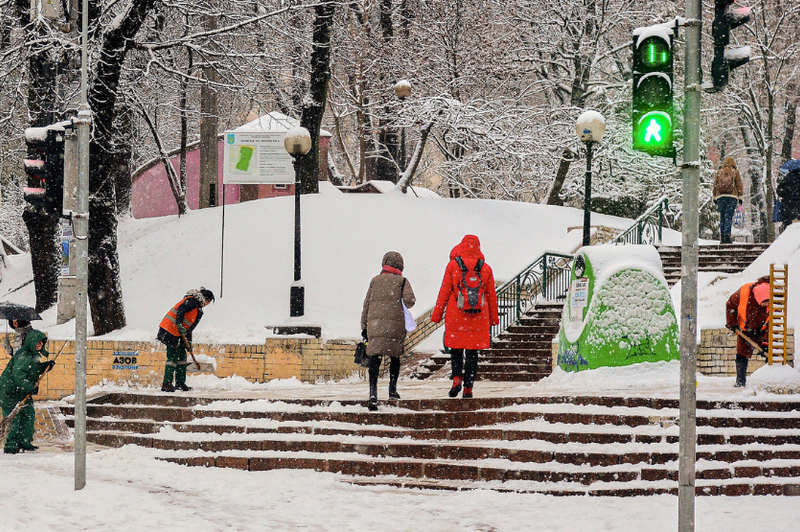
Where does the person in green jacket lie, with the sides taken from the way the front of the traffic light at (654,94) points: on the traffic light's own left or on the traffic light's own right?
on the traffic light's own right

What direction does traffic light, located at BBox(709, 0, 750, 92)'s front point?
to the viewer's right

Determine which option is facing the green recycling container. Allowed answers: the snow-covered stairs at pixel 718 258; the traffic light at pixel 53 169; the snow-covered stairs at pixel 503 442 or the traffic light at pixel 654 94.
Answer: the snow-covered stairs at pixel 718 258

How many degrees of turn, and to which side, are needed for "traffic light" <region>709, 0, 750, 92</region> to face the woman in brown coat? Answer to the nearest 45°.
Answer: approximately 135° to its left

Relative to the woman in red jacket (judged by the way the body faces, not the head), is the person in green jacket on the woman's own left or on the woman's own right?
on the woman's own left

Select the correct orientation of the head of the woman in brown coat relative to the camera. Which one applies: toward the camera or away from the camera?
away from the camera

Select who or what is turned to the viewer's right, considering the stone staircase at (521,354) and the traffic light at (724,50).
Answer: the traffic light

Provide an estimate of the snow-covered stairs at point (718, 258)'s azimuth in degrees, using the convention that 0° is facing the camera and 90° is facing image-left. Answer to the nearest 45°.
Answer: approximately 0°

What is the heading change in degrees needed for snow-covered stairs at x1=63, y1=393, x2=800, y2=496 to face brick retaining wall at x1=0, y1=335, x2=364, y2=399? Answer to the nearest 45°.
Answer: approximately 135° to its right
